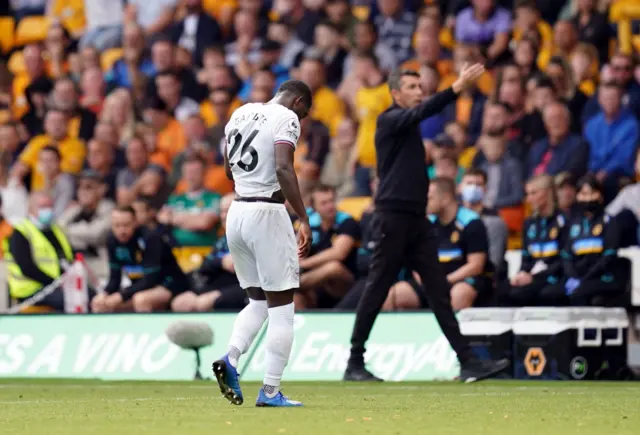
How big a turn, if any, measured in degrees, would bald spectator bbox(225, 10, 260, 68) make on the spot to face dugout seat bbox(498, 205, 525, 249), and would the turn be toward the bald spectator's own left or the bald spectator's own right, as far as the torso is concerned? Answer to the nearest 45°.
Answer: approximately 45° to the bald spectator's own left

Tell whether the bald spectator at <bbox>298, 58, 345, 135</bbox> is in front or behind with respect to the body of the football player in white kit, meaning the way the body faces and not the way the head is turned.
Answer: in front

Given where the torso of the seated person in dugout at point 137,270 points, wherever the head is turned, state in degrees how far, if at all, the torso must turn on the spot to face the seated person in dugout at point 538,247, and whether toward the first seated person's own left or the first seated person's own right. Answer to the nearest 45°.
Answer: approximately 90° to the first seated person's own left

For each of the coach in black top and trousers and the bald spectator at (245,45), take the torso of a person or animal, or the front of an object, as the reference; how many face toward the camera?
1

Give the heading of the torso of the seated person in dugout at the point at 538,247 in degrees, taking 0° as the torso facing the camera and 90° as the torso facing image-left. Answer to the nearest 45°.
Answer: approximately 45°

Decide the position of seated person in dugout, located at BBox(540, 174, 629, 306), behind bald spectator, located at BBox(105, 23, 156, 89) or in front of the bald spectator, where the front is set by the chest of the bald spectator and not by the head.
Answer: in front

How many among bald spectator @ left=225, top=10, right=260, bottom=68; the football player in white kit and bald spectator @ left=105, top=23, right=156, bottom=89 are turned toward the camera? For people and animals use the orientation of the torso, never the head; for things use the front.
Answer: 2
